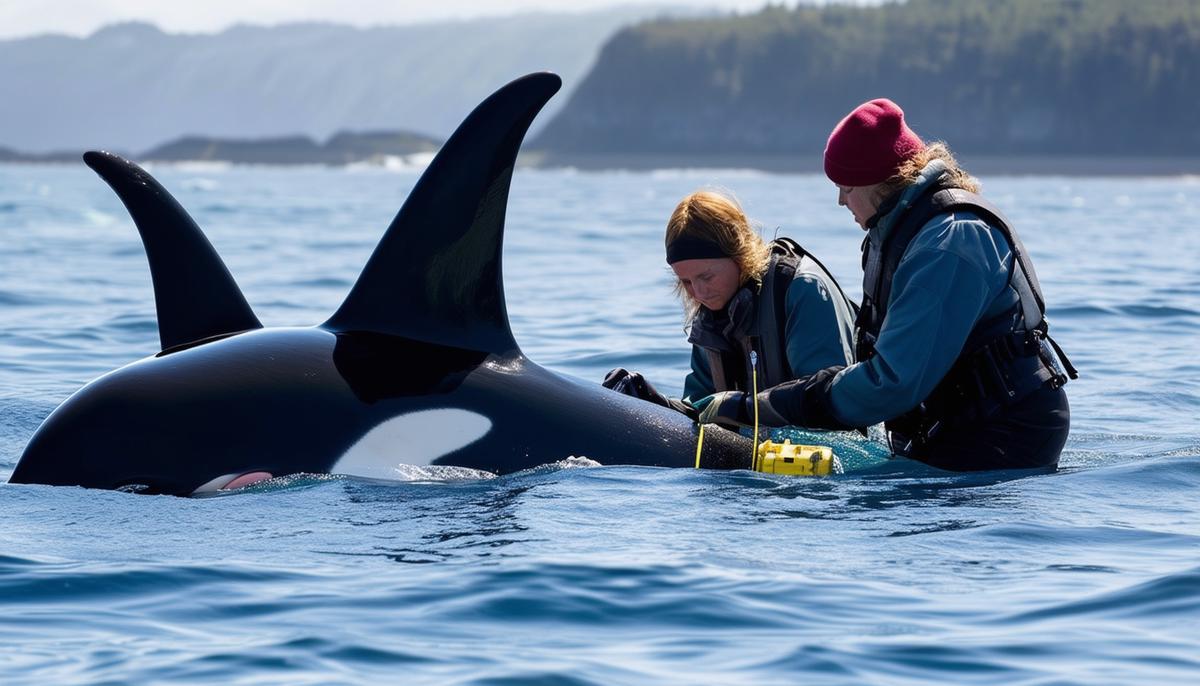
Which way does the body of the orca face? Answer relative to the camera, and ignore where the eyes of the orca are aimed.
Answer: to the viewer's left

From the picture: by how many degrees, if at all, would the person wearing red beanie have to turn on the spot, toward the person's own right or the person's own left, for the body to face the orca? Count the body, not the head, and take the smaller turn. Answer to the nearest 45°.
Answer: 0° — they already face it

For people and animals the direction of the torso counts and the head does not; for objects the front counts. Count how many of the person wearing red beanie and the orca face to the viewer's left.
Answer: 2

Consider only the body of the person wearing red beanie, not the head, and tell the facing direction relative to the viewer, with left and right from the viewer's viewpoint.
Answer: facing to the left of the viewer

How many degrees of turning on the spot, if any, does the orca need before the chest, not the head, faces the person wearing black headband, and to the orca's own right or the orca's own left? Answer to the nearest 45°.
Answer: approximately 180°

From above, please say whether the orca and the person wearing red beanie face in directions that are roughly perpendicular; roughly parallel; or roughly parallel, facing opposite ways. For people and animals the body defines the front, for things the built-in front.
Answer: roughly parallel

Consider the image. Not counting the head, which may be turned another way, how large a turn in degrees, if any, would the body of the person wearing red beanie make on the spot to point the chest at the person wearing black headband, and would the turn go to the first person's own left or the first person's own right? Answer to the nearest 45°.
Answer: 0° — they already face them

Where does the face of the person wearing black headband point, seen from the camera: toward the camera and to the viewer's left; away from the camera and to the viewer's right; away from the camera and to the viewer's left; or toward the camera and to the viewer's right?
toward the camera and to the viewer's left

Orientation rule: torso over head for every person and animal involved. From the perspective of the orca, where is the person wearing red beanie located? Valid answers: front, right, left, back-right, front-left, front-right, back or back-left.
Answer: back

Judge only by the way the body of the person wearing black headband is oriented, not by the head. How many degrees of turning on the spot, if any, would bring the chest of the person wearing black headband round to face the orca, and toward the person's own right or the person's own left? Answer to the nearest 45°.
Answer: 0° — they already face it

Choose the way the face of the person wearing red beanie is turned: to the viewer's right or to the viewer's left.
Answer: to the viewer's left

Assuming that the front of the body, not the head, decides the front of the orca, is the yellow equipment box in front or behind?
behind
